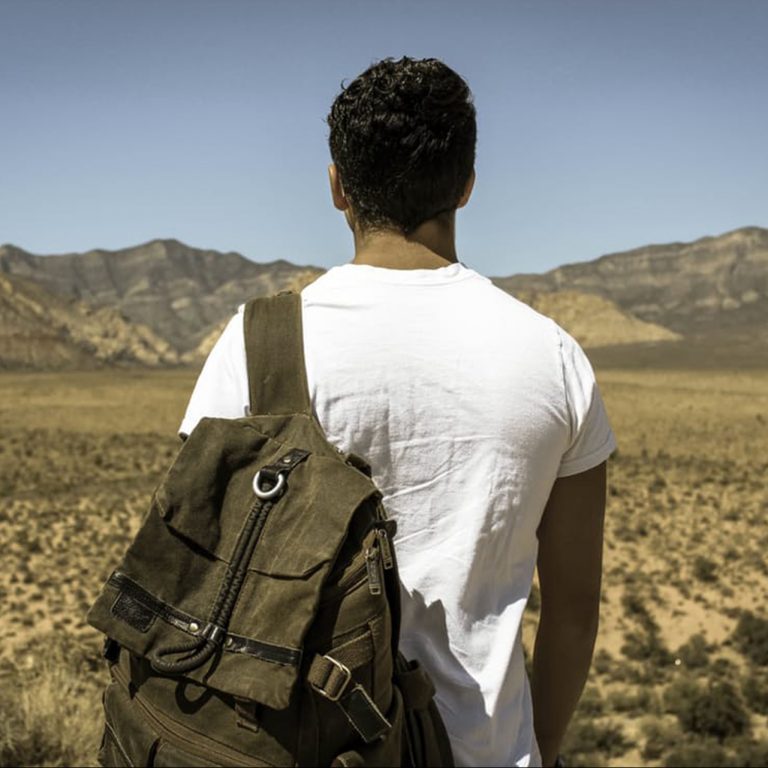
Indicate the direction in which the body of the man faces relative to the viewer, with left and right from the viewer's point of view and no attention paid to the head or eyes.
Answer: facing away from the viewer

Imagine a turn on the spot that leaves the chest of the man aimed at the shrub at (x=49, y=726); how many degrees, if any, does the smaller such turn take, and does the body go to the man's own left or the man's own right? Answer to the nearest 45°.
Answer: approximately 45° to the man's own left

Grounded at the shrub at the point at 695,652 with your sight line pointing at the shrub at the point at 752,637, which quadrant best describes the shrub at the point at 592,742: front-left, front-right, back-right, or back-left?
back-right

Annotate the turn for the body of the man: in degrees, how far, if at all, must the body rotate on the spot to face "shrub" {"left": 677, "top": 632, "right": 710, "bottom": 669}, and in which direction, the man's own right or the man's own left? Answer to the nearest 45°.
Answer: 0° — they already face it

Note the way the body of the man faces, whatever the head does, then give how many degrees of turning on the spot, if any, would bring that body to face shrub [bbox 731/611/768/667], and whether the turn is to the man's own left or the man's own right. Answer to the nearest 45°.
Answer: approximately 45° to the man's own right

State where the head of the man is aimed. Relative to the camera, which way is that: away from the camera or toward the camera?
away from the camera

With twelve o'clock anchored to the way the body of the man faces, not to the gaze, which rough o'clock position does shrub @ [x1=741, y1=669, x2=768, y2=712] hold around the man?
The shrub is roughly at 1 o'clock from the man.

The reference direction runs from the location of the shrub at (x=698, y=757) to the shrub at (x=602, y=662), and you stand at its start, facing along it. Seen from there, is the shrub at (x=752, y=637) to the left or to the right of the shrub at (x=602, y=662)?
right
